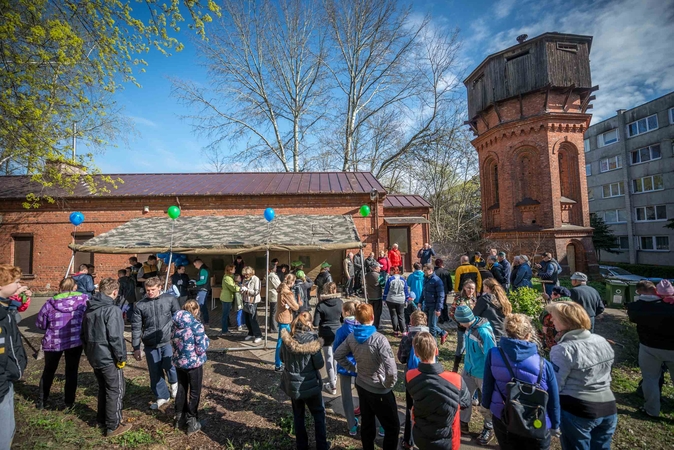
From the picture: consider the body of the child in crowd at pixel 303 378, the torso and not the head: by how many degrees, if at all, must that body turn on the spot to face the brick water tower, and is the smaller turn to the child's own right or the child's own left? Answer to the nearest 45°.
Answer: approximately 45° to the child's own right

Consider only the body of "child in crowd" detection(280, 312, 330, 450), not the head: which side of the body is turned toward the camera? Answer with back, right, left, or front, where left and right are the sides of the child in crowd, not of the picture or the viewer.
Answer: back

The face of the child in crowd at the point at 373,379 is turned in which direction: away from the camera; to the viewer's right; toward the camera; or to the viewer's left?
away from the camera

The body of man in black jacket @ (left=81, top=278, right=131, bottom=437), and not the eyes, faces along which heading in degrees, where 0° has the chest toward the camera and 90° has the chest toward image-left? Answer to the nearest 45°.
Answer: approximately 225°

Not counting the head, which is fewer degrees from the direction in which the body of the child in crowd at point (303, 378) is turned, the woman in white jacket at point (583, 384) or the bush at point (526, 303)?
the bush

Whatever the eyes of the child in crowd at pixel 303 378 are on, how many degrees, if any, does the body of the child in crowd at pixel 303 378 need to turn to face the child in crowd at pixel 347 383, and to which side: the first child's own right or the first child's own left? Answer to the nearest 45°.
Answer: approximately 45° to the first child's own right

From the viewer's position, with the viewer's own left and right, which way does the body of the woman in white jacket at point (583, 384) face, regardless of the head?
facing away from the viewer and to the left of the viewer

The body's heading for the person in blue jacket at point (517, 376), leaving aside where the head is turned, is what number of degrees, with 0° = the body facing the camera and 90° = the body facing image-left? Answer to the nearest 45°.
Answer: approximately 180°

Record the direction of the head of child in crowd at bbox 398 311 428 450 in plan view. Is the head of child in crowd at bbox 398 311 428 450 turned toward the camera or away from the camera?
away from the camera

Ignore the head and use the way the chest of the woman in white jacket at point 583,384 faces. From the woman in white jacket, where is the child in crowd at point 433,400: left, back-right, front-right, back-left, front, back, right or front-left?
left
